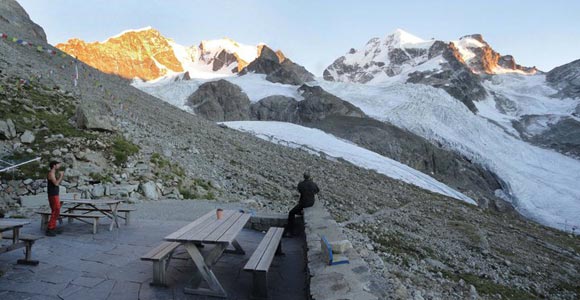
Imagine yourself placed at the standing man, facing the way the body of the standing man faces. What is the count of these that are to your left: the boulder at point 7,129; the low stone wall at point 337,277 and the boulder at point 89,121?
2

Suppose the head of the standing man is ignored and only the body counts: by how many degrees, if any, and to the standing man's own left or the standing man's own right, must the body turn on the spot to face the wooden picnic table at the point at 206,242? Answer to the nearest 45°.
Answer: approximately 45° to the standing man's own right

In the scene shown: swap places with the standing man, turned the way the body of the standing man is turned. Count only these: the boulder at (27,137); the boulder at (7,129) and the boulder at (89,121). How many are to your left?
3

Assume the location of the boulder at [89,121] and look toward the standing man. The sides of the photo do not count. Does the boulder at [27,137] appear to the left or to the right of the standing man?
right

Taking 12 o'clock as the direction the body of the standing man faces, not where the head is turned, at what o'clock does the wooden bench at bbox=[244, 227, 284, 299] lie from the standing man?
The wooden bench is roughly at 2 o'clock from the standing man.

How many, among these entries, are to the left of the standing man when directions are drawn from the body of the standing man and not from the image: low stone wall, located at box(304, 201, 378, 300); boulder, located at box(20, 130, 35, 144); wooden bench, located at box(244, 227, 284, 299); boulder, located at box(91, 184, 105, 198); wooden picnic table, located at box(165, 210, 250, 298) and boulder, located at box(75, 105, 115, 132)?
3

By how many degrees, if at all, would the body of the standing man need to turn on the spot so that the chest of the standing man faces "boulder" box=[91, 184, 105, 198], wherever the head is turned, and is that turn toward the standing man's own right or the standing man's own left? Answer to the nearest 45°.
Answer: approximately 90° to the standing man's own left

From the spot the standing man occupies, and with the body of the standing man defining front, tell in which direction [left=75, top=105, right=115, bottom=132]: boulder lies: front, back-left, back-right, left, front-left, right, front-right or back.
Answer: left

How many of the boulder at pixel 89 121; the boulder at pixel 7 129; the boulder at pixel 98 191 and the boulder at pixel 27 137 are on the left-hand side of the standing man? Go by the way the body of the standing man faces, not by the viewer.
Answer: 4

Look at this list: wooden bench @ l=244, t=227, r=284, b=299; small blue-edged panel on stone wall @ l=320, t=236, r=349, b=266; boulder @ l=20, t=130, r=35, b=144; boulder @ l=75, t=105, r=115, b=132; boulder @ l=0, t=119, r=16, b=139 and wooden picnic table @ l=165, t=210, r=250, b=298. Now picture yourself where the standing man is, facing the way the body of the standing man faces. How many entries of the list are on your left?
3

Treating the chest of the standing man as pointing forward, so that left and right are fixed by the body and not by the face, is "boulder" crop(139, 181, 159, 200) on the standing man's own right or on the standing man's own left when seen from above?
on the standing man's own left

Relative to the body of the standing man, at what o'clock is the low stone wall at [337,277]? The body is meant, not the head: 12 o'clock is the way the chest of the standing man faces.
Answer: The low stone wall is roughly at 2 o'clock from the standing man.

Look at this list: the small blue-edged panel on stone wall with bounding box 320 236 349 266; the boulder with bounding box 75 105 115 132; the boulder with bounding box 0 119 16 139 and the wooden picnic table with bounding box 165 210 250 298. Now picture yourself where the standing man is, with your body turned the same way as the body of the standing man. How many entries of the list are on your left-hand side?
2

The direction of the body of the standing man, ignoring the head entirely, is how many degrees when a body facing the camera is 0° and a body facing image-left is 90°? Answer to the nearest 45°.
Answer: approximately 270°

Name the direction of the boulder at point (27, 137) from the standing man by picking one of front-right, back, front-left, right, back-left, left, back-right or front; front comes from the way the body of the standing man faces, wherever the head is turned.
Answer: left

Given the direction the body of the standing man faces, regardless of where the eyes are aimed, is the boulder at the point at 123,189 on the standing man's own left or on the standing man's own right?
on the standing man's own left

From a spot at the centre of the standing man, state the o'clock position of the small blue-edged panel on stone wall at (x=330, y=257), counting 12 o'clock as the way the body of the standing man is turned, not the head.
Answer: The small blue-edged panel on stone wall is roughly at 2 o'clock from the standing man.

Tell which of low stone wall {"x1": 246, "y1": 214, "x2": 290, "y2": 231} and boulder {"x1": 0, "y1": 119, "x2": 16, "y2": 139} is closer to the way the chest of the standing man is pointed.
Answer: the low stone wall
